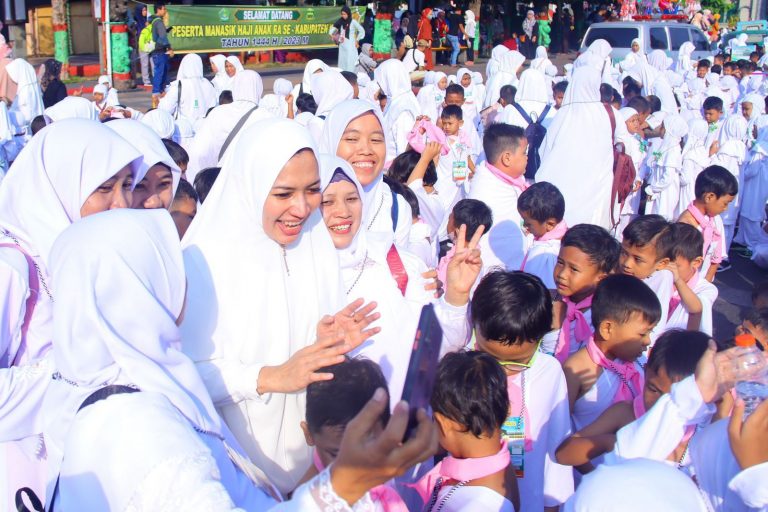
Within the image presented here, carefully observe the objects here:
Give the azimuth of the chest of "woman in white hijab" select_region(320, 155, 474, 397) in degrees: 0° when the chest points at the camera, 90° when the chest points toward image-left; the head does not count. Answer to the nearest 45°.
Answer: approximately 0°

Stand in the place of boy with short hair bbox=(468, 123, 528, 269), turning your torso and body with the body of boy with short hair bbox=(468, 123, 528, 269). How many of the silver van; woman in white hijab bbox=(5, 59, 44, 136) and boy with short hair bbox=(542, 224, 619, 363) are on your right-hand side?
1

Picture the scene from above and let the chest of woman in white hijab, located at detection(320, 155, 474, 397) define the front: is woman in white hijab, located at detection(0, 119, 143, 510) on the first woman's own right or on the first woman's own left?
on the first woman's own right

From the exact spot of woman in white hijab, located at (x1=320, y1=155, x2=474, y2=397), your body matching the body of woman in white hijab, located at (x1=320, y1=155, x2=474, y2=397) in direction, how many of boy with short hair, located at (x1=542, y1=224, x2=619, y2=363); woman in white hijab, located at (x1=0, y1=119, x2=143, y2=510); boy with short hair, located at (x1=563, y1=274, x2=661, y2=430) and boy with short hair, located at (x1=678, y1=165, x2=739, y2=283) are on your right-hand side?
1

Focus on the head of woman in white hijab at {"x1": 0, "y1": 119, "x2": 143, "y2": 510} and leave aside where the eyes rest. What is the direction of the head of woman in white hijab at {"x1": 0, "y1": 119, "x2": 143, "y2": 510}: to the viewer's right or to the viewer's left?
to the viewer's right

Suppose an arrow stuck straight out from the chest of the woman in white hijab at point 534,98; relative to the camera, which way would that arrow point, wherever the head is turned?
away from the camera

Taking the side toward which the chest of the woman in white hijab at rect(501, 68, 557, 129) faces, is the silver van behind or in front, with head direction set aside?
in front
